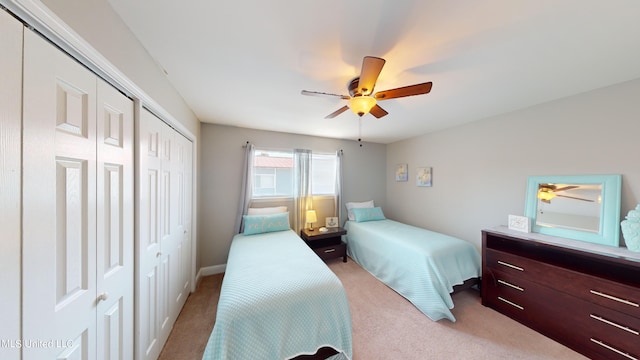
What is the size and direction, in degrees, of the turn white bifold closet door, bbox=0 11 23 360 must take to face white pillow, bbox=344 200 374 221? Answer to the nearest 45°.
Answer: approximately 45° to its left

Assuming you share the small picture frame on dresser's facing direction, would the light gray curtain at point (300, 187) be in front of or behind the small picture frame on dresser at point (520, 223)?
in front

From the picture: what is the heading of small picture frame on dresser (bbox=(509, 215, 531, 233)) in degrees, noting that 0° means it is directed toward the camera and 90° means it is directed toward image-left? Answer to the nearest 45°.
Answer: approximately 45°

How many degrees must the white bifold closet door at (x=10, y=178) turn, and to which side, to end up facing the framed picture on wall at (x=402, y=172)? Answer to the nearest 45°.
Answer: approximately 45° to its left

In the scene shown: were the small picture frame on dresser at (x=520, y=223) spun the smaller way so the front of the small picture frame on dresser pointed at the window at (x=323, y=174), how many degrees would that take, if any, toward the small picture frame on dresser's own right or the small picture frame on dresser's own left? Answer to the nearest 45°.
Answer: approximately 45° to the small picture frame on dresser's own right

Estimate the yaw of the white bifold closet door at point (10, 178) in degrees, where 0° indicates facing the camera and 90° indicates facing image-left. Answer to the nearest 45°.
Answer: approximately 315°

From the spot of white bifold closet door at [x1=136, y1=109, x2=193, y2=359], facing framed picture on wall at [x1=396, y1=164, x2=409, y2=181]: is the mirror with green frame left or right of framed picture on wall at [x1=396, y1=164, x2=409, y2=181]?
right

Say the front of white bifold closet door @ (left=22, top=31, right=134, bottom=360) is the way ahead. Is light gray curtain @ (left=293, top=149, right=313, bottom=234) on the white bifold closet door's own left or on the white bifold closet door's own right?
on the white bifold closet door's own left

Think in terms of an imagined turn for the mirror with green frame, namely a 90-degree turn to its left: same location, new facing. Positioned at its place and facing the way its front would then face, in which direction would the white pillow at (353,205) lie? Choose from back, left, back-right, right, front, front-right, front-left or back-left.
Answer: back-right

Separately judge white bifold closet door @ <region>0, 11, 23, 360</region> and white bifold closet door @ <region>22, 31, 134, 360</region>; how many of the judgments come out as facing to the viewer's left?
0

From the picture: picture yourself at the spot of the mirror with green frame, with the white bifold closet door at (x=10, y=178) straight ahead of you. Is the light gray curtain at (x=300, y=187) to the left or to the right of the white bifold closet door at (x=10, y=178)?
right

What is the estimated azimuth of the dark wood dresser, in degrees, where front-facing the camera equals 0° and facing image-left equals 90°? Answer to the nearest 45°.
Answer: approximately 45°

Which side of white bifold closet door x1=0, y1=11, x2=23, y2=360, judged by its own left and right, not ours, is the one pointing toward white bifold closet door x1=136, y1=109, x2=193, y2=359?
left

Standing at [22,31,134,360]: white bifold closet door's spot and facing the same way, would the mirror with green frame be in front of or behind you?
in front

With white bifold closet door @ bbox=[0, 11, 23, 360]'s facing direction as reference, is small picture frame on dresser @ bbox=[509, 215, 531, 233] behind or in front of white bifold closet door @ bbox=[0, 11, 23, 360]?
in front

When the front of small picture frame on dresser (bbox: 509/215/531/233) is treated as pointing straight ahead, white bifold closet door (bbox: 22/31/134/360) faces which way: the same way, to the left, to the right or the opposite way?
the opposite way

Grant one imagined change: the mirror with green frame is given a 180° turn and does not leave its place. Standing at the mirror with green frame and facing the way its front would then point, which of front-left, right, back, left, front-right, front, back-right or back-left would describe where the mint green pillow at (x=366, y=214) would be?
back-left
